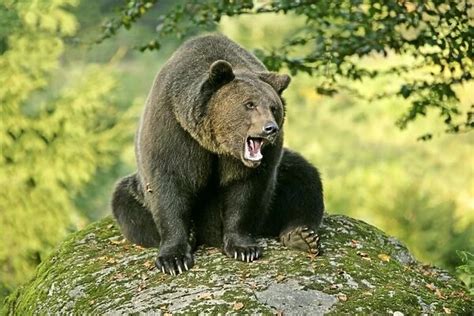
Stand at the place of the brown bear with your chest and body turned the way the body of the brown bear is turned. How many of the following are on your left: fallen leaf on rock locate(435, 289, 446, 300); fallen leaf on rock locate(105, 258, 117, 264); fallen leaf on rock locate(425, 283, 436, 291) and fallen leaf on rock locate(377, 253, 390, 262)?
3

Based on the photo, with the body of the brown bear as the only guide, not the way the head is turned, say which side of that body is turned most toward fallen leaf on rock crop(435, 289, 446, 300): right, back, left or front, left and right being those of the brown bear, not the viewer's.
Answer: left

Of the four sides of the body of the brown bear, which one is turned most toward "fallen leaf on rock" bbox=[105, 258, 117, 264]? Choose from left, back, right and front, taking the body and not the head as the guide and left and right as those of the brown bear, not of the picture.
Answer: right

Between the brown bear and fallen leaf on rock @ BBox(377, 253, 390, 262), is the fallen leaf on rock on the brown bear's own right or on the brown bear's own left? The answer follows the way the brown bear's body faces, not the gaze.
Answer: on the brown bear's own left

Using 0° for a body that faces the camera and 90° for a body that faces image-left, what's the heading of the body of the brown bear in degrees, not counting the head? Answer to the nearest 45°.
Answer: approximately 0°

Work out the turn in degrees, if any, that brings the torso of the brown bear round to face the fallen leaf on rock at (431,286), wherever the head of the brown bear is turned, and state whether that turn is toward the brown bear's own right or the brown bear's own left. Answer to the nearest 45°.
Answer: approximately 90° to the brown bear's own left
